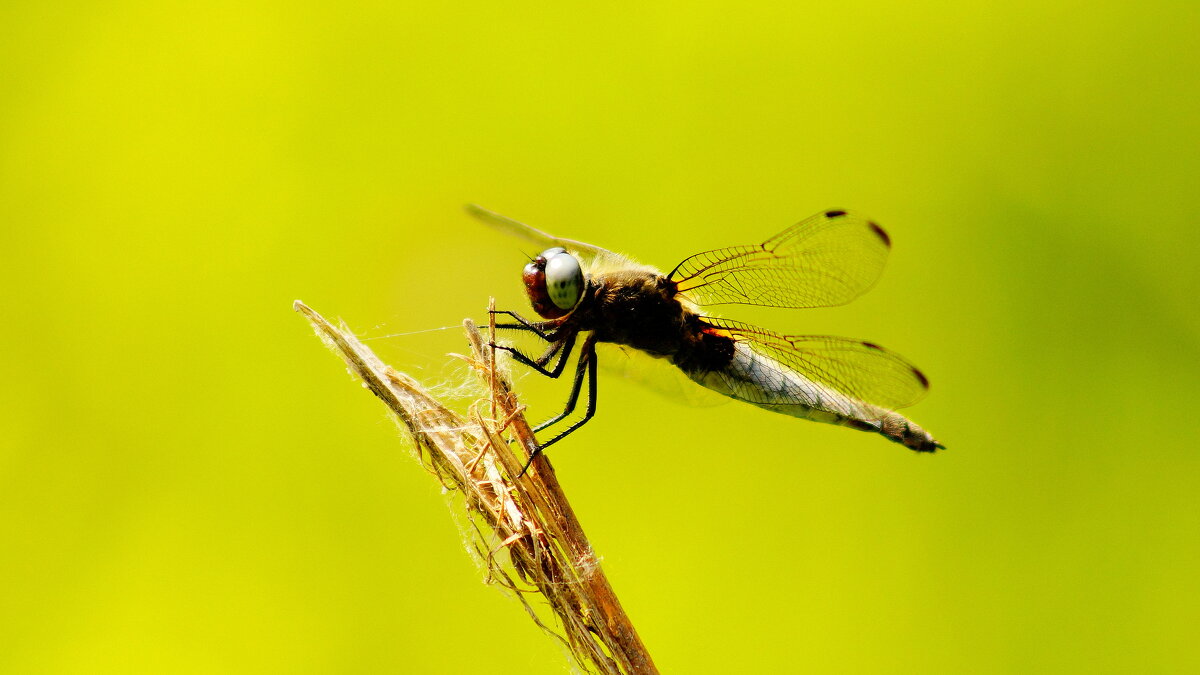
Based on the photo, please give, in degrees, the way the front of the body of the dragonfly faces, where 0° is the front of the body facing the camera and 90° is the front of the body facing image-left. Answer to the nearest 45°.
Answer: approximately 90°
